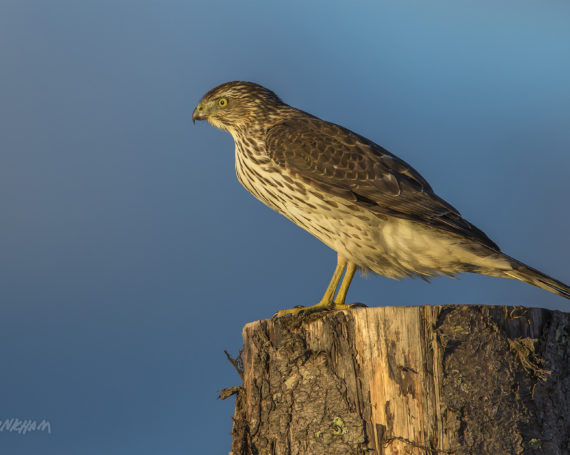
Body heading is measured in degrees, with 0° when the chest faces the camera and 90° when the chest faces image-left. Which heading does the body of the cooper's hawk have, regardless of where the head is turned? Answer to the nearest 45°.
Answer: approximately 90°
